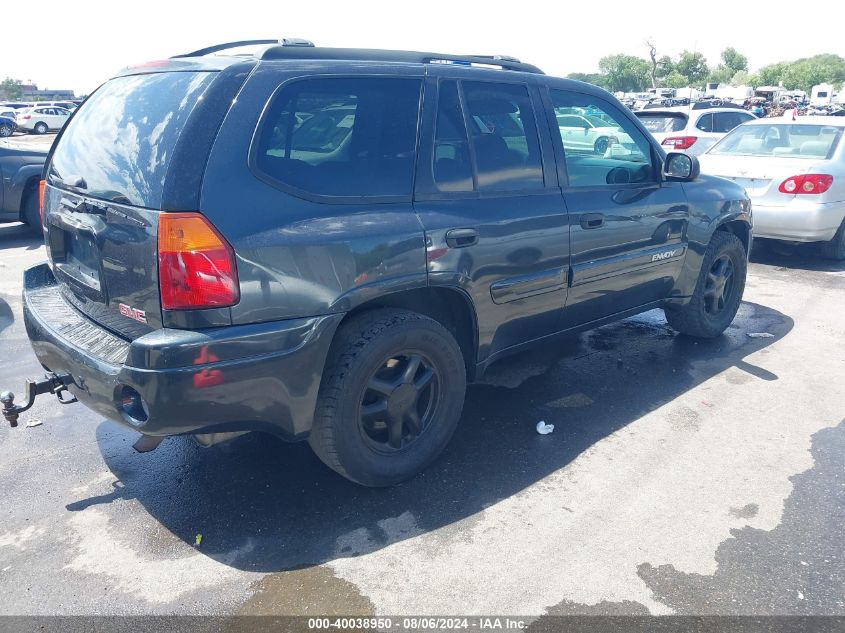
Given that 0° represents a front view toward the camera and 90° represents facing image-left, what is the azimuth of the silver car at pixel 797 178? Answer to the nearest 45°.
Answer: approximately 225°

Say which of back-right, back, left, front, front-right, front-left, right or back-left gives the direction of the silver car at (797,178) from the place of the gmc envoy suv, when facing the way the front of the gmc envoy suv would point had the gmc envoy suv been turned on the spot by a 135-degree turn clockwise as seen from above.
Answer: back-left

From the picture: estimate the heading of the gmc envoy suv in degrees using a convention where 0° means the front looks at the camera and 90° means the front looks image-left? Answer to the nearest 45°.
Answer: approximately 225°
